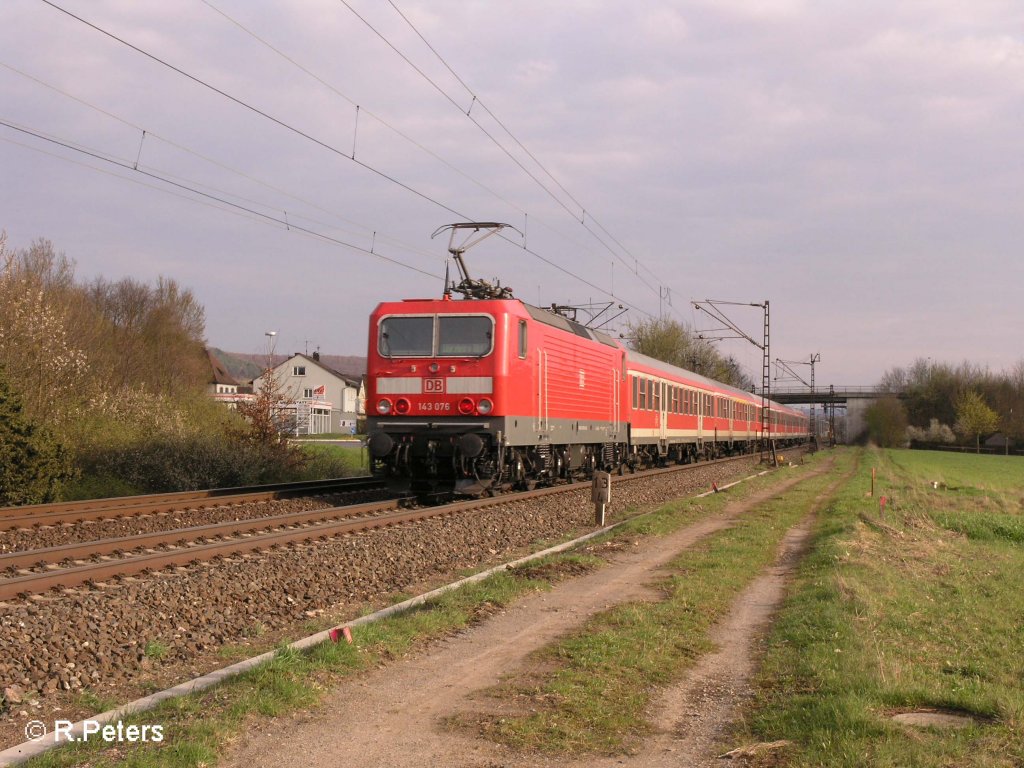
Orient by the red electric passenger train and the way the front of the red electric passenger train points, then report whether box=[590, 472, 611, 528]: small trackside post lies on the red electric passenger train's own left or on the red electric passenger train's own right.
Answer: on the red electric passenger train's own left

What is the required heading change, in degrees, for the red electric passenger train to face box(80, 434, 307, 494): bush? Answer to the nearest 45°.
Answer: approximately 90° to its right

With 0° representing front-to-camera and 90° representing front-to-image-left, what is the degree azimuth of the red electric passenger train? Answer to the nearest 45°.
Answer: approximately 45°
